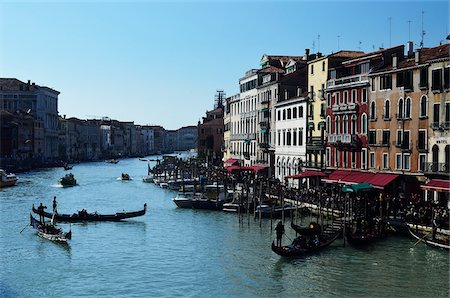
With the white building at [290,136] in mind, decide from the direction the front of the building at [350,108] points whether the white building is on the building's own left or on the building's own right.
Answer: on the building's own right

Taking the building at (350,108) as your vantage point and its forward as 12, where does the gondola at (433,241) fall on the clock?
The gondola is roughly at 10 o'clock from the building.

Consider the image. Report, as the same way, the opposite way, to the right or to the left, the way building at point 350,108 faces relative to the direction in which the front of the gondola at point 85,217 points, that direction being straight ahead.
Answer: the opposite way

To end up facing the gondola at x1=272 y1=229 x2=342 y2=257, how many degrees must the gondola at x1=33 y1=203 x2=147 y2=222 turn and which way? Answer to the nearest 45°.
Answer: approximately 45° to its right

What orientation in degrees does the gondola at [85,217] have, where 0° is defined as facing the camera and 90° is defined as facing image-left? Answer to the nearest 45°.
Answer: approximately 270°

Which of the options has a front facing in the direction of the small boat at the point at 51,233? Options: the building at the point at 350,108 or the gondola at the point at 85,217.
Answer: the building

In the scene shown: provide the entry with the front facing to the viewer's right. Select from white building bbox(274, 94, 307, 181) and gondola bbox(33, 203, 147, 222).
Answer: the gondola

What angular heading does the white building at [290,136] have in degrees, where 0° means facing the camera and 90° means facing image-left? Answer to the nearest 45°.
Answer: approximately 45°

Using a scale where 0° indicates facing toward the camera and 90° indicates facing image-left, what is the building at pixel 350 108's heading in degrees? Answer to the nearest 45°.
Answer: approximately 45°

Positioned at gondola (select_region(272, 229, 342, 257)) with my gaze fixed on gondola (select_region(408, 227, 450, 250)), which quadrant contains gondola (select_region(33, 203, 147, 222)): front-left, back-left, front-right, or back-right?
back-left
